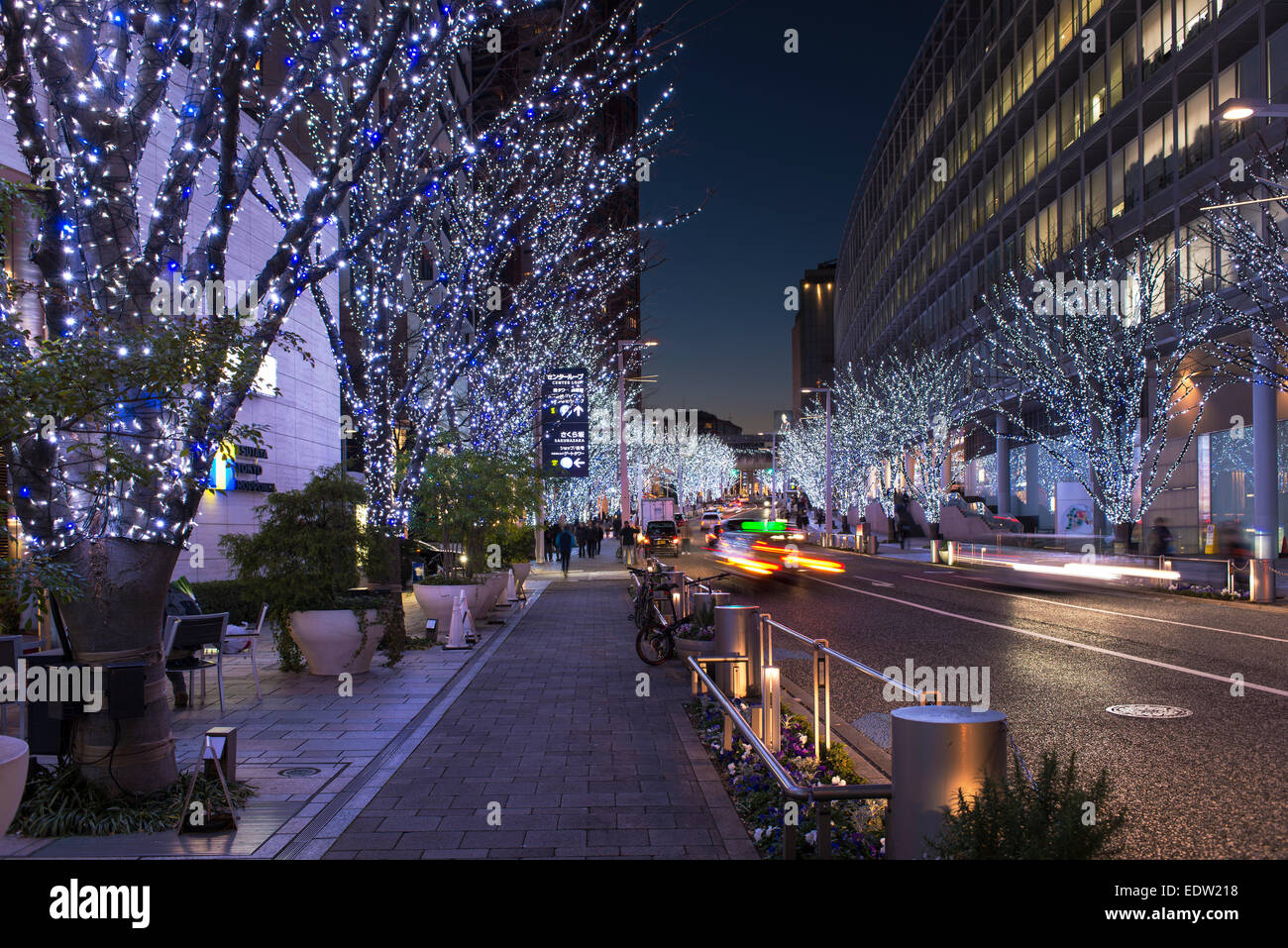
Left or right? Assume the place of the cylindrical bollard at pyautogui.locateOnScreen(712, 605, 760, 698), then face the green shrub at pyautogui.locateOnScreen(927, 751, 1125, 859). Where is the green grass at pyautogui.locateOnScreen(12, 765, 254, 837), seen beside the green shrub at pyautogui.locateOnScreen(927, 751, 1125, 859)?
right

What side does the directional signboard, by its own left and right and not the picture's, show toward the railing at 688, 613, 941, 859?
front

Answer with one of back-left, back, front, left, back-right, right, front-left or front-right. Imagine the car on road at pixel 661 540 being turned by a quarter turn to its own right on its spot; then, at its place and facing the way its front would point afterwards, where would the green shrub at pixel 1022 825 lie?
right

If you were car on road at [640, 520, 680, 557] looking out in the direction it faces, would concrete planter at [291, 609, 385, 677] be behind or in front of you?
behind

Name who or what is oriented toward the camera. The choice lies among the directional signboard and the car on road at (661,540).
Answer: the directional signboard

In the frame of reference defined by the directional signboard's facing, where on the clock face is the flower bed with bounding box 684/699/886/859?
The flower bed is roughly at 12 o'clock from the directional signboard.

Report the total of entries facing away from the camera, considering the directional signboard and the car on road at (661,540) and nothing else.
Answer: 1

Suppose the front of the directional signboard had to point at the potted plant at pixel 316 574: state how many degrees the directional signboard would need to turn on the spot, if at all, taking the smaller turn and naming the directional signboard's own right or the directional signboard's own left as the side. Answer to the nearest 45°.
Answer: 0° — it already faces it

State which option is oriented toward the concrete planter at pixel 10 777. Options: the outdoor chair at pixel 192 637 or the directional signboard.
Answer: the directional signboard

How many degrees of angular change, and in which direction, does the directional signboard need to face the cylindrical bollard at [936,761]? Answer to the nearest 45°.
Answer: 0° — it already faces it

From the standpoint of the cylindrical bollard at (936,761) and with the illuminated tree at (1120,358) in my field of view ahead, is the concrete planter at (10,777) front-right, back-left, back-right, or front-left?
back-left

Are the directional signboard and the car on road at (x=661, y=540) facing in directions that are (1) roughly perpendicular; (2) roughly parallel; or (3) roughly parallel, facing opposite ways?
roughly parallel, facing opposite ways

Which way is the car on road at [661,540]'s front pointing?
away from the camera

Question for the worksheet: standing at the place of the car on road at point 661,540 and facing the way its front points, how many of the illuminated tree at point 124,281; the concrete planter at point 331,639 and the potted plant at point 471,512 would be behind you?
3

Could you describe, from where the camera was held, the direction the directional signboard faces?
facing the viewer

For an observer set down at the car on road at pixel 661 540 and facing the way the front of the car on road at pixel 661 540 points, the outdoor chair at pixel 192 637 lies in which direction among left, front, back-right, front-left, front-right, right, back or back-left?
back

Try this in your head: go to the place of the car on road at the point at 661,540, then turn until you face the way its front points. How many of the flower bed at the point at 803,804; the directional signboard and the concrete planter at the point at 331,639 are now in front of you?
0
